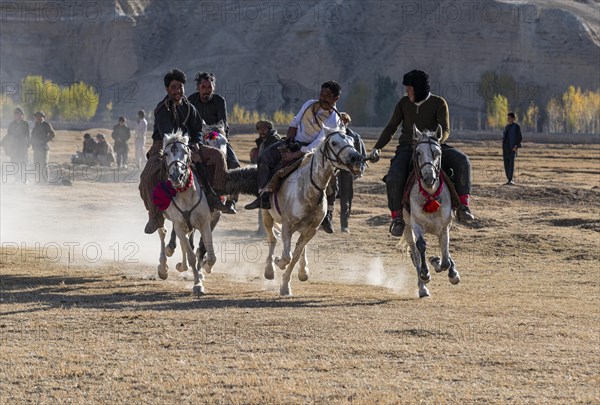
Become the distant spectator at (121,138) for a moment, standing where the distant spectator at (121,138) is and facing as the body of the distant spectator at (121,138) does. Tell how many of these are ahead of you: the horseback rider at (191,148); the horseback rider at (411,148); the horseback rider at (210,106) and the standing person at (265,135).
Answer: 4

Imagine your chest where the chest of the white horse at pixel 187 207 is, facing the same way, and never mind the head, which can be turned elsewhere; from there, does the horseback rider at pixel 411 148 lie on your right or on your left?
on your left

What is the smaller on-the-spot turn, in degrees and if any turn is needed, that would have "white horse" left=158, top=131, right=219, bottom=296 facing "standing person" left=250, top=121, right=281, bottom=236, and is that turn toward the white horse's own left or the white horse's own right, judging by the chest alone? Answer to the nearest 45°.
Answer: approximately 180°

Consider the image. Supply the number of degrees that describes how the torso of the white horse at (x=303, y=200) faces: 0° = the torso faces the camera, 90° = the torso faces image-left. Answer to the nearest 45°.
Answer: approximately 315°

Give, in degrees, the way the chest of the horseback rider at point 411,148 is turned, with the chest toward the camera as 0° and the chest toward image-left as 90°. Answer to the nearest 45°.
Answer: approximately 0°

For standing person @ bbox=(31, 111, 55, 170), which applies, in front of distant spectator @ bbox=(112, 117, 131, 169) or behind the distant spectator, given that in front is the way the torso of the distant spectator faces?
in front

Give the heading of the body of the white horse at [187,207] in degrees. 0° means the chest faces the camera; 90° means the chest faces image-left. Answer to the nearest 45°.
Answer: approximately 0°

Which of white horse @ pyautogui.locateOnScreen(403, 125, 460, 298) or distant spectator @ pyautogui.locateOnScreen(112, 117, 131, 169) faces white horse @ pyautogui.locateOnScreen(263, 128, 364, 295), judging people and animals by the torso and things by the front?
the distant spectator

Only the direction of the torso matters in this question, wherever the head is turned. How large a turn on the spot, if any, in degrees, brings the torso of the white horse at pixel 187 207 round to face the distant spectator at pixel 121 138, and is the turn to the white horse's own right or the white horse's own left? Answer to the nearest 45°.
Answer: approximately 180°

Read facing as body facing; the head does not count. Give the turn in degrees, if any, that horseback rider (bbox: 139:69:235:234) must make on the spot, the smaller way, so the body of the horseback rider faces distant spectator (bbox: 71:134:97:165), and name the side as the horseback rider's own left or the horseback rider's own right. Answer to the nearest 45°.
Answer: approximately 180°
